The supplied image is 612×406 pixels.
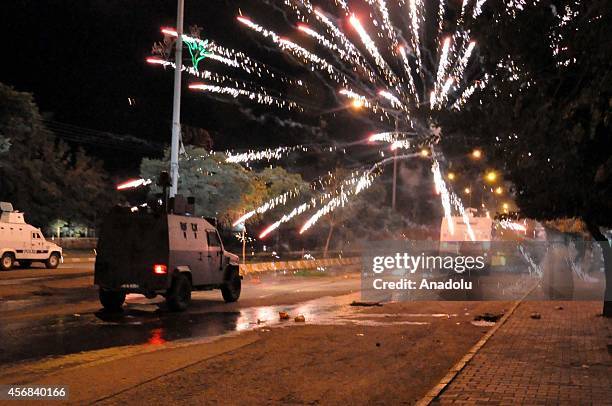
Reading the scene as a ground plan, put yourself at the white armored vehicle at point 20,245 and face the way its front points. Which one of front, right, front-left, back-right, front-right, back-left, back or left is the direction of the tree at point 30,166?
left

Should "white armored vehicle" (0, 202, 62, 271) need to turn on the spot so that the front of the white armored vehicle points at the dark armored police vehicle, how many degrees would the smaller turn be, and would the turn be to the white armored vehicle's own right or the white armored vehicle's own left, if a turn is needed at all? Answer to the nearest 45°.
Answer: approximately 90° to the white armored vehicle's own right

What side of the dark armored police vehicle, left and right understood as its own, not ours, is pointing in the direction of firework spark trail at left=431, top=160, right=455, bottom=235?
front

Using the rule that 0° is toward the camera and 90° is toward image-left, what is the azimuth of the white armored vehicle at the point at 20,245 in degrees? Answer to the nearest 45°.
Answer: approximately 270°

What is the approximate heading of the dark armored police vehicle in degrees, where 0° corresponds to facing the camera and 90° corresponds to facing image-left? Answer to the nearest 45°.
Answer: approximately 225°

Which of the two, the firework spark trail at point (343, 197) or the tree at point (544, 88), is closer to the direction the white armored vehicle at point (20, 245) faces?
the firework spark trail
